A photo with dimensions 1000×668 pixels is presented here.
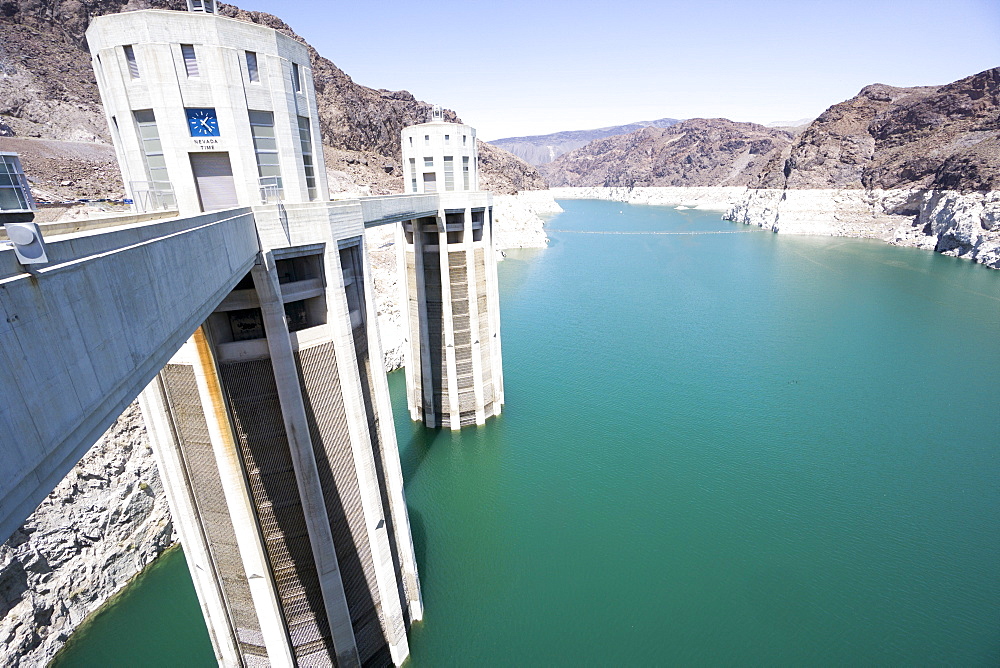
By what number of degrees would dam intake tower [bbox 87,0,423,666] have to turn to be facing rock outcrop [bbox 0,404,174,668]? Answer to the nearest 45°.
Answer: approximately 135° to its right

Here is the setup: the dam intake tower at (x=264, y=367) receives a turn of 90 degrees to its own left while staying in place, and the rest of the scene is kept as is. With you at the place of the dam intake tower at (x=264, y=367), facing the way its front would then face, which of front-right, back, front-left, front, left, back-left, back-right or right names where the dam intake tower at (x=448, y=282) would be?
front-left

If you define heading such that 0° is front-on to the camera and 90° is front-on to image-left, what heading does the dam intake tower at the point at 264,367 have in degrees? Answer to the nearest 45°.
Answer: approximately 0°
